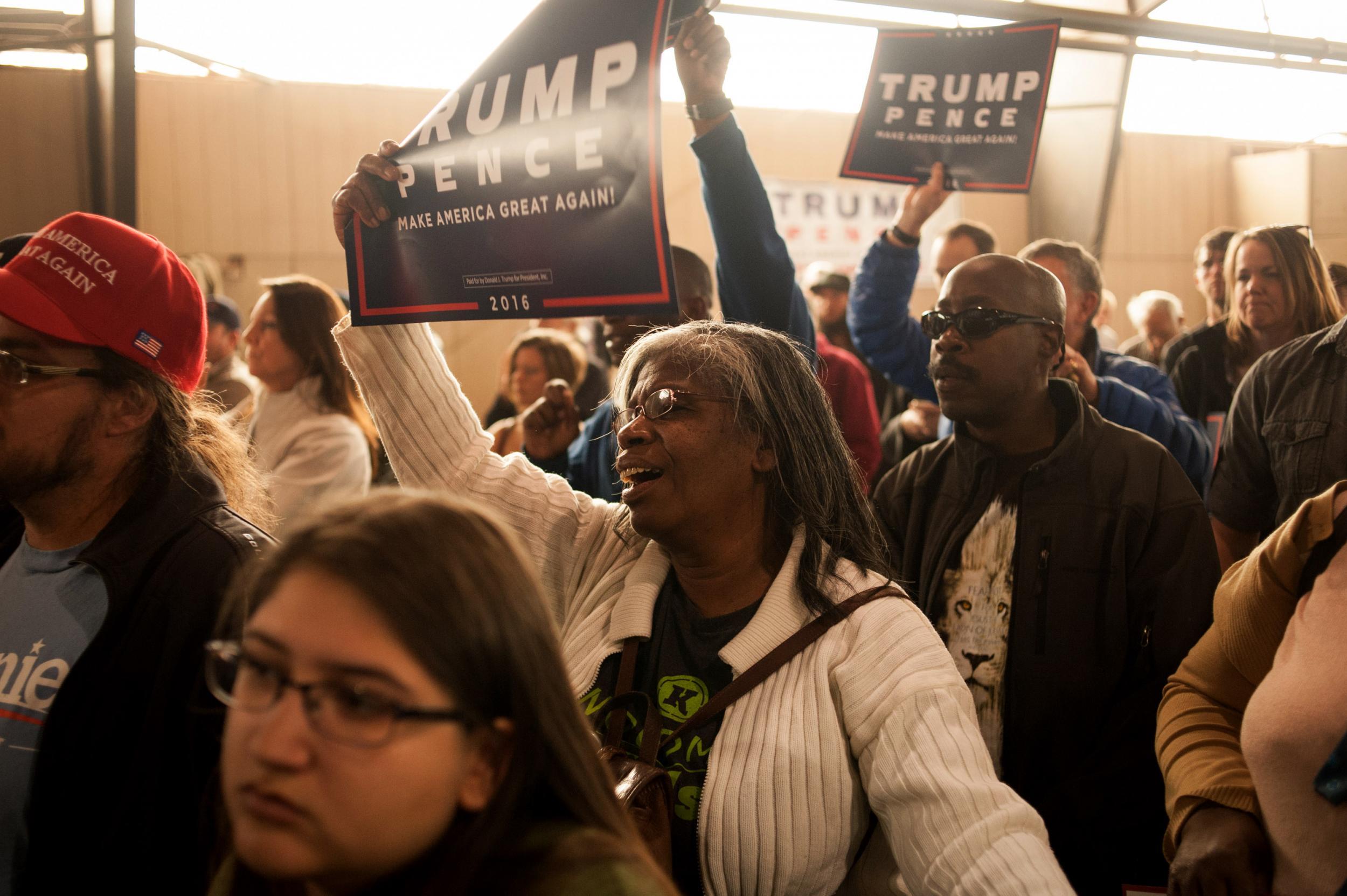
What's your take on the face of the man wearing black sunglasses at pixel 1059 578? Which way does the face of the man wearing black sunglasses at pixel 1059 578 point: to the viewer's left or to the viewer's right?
to the viewer's left

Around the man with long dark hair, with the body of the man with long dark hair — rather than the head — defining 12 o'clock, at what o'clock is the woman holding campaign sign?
The woman holding campaign sign is roughly at 8 o'clock from the man with long dark hair.

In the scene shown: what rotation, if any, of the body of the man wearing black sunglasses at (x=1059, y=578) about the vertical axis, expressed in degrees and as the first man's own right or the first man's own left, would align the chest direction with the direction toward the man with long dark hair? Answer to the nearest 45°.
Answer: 0° — they already face them

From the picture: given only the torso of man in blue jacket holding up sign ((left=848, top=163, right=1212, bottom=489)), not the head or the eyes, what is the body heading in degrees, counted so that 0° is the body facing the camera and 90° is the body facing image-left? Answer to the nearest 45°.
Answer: approximately 45°

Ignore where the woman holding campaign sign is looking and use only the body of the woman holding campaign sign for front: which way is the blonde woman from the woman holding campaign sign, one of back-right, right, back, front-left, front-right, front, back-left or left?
back

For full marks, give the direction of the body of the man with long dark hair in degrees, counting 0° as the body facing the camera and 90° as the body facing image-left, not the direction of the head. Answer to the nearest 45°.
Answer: approximately 45°

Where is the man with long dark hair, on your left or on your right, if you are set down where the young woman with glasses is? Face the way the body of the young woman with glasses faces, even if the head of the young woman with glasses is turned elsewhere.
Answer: on your right

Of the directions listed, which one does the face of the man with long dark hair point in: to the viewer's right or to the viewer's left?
to the viewer's left

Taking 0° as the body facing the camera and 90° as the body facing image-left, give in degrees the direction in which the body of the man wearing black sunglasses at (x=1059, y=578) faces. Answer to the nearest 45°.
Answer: approximately 45°

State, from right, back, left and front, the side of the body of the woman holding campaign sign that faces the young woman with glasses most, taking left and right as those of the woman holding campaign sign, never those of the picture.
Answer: front

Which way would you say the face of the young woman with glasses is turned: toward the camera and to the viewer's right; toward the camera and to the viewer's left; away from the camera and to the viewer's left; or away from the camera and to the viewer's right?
toward the camera and to the viewer's left
